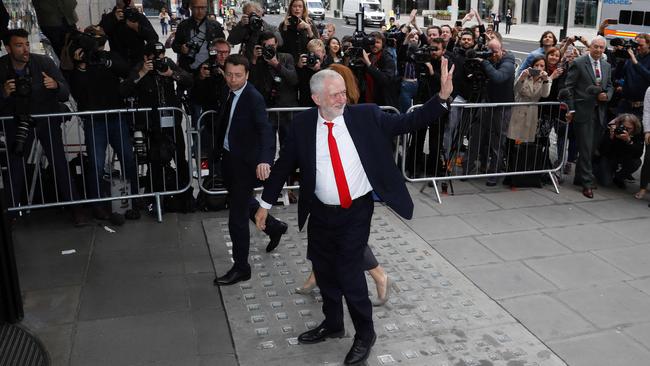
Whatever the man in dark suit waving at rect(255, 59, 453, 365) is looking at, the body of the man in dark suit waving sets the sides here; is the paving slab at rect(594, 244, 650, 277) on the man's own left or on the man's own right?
on the man's own left

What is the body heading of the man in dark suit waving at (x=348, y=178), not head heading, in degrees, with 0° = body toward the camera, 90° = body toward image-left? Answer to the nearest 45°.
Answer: approximately 0°

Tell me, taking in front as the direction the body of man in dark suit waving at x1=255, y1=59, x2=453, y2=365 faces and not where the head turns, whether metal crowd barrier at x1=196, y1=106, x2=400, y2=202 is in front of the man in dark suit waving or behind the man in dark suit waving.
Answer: behind

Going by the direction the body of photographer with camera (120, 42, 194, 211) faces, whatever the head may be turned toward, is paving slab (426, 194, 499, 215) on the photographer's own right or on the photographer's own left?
on the photographer's own left

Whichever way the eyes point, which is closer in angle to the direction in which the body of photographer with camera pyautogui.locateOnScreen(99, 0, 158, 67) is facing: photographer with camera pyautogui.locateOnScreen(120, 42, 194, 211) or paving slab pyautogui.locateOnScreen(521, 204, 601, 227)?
the photographer with camera

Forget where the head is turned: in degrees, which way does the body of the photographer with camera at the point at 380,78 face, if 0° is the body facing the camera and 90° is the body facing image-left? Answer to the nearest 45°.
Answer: approximately 45°

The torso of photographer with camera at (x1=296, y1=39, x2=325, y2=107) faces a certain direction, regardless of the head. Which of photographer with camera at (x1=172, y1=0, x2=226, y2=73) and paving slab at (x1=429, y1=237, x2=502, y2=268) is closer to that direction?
the paving slab

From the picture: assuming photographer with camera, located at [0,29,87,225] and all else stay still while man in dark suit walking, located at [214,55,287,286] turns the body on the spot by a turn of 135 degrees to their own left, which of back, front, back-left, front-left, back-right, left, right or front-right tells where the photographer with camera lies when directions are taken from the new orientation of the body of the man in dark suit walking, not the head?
back-left

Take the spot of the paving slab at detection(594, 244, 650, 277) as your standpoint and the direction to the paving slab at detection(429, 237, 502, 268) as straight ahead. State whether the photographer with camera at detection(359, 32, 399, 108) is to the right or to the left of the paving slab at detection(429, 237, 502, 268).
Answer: right

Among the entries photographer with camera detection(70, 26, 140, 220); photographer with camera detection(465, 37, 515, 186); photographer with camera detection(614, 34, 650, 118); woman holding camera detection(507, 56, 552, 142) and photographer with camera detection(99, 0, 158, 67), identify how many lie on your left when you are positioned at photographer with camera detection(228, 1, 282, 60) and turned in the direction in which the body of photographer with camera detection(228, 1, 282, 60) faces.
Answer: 3
